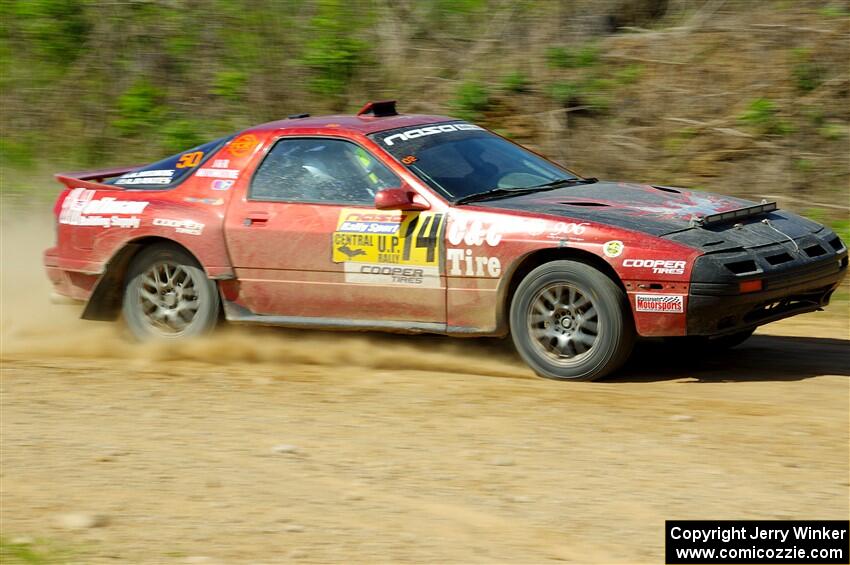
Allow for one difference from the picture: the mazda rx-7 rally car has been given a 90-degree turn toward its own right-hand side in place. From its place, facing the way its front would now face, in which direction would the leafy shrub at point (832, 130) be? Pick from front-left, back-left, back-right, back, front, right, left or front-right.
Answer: back

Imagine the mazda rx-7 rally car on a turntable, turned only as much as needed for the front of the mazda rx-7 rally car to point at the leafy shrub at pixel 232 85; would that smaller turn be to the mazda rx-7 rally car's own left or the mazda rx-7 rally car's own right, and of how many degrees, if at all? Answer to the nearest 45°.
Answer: approximately 135° to the mazda rx-7 rally car's own left

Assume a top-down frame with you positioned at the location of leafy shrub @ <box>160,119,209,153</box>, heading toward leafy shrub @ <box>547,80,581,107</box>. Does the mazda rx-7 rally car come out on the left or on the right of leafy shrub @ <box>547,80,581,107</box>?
right

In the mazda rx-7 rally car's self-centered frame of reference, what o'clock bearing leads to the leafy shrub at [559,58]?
The leafy shrub is roughly at 8 o'clock from the mazda rx-7 rally car.

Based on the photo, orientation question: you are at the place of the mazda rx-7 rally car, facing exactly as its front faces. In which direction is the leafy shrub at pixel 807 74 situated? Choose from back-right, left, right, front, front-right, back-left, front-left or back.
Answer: left

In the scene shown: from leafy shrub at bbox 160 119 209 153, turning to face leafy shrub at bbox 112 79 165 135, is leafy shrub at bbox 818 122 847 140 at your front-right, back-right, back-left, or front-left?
back-right

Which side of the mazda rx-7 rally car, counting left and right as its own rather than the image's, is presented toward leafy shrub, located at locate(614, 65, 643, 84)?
left

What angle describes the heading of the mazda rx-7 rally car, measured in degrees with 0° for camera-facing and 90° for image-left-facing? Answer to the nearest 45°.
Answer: approximately 315°
